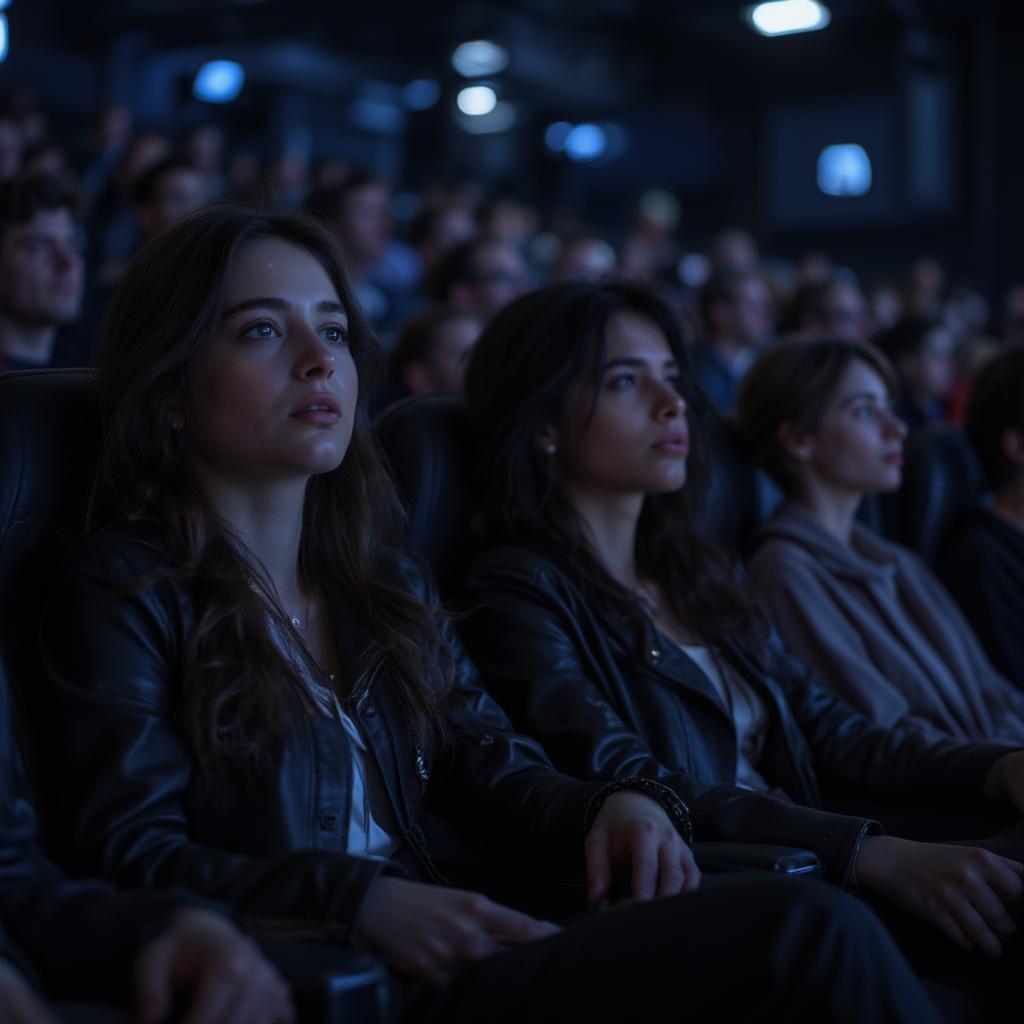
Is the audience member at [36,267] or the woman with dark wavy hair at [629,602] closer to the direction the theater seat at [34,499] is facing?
the woman with dark wavy hair

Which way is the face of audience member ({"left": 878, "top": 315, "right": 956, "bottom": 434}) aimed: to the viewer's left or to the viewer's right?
to the viewer's right

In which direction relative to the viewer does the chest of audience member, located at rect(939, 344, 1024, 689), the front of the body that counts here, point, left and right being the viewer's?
facing to the right of the viewer

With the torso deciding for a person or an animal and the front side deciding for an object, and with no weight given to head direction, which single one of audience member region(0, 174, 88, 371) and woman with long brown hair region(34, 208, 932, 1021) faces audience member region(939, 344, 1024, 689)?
audience member region(0, 174, 88, 371)

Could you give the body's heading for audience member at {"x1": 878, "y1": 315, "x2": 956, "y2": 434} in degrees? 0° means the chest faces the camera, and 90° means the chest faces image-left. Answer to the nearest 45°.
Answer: approximately 315°

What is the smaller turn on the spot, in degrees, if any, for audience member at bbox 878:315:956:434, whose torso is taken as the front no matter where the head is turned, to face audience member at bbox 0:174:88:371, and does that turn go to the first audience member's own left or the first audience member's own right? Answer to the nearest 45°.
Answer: approximately 90° to the first audience member's own right

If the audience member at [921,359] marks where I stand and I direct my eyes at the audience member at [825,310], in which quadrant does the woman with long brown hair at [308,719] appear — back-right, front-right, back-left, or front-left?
back-left

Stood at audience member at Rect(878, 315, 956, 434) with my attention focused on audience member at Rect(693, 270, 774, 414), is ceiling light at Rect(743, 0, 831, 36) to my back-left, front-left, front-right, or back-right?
front-right

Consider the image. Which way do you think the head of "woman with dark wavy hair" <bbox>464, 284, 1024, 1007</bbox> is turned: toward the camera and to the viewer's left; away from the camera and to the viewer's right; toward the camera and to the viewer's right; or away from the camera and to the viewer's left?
toward the camera and to the viewer's right

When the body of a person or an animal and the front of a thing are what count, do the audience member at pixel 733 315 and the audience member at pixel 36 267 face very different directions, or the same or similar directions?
same or similar directions

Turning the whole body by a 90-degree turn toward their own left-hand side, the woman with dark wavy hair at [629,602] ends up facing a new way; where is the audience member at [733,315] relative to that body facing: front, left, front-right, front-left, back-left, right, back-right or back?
front-left

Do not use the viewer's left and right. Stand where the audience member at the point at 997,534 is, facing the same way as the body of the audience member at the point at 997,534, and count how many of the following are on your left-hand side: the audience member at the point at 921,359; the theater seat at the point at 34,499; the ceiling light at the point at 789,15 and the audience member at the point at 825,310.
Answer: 3

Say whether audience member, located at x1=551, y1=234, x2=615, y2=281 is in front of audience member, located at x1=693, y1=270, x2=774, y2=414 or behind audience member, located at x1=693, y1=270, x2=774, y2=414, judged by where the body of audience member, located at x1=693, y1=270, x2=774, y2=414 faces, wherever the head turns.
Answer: behind

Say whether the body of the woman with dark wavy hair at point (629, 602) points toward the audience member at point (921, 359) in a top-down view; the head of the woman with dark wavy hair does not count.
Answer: no

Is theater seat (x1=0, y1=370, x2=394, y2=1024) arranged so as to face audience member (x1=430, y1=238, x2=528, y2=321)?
no

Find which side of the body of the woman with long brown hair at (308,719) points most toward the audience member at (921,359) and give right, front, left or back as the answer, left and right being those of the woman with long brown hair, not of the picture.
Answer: left
